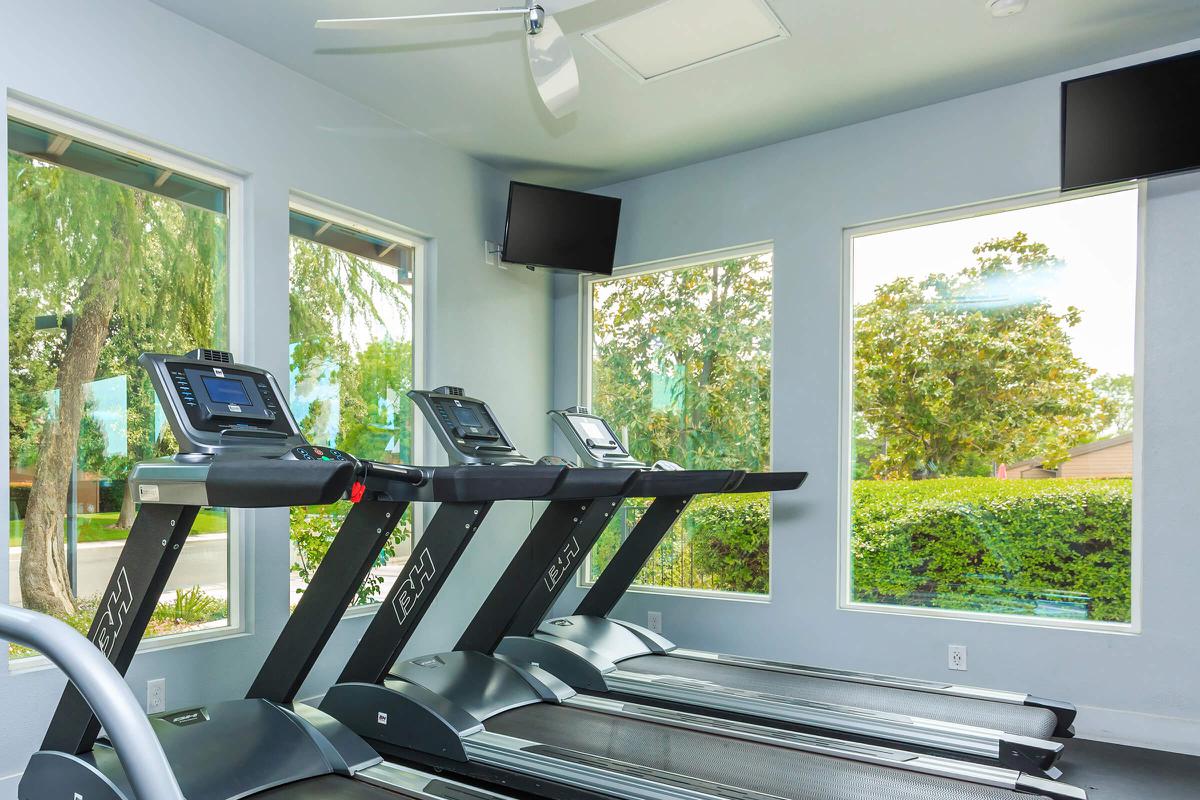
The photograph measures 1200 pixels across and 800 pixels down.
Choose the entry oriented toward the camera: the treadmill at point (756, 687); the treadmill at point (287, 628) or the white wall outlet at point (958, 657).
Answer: the white wall outlet

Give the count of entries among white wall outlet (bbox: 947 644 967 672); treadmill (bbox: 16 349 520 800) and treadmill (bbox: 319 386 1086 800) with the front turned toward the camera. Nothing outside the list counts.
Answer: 1

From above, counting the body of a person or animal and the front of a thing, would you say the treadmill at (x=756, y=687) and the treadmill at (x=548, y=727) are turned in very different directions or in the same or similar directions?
same or similar directions

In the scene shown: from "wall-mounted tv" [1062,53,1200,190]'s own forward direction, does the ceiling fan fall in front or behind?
in front

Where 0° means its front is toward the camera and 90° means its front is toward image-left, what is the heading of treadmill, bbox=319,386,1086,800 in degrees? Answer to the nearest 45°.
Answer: approximately 135°

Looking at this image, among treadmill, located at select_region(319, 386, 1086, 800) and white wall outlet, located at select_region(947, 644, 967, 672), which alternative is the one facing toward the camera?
the white wall outlet

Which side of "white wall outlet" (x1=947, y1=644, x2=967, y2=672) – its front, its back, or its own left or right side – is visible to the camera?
front

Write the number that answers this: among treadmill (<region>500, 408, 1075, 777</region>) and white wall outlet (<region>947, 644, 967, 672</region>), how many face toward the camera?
1

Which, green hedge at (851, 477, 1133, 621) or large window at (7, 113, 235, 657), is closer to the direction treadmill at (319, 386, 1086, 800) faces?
the large window

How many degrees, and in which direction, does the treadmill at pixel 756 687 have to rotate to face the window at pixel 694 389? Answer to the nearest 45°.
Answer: approximately 45° to its right

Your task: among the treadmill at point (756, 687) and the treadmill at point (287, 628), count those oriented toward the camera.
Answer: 0
